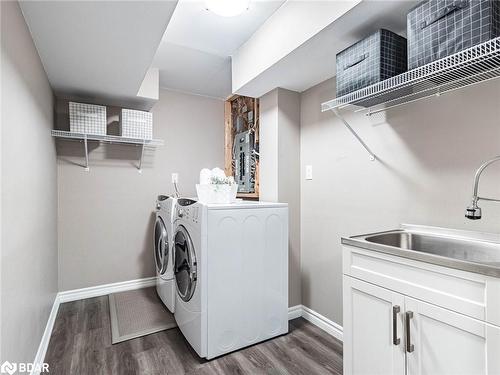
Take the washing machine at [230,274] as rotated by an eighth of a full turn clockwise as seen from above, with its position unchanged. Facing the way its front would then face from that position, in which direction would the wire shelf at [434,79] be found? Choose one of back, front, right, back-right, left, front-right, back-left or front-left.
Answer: back-left

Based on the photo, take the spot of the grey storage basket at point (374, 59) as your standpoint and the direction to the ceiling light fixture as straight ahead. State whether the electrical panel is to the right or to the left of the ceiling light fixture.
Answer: right

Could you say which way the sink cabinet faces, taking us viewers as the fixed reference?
facing the viewer and to the left of the viewer

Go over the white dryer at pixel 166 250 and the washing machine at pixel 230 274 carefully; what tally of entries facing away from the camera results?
0

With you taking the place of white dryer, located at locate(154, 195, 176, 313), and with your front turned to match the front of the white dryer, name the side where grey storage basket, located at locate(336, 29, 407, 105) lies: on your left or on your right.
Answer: on your left

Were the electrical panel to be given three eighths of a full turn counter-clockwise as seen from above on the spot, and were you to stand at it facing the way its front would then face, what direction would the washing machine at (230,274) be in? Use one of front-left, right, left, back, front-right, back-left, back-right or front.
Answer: right

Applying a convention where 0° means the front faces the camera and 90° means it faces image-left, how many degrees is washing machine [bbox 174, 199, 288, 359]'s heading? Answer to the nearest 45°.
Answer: approximately 45°

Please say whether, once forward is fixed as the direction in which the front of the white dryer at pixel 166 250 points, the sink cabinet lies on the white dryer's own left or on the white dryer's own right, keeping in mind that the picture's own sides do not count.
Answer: on the white dryer's own left

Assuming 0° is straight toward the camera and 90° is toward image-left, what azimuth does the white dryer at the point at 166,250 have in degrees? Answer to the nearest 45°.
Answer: approximately 90°

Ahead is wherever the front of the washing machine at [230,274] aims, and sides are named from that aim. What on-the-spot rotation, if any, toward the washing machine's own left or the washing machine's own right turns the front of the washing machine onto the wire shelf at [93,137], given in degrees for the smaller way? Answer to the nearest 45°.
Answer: approximately 90° to the washing machine's own right

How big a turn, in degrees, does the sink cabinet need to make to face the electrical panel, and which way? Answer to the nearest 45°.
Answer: approximately 90° to its right
